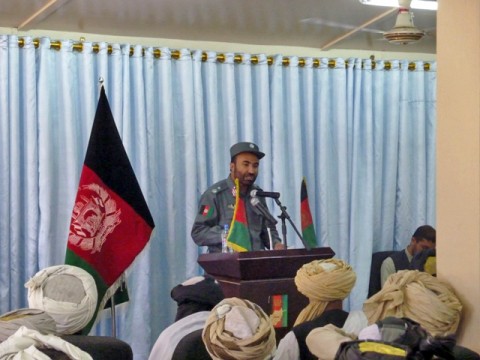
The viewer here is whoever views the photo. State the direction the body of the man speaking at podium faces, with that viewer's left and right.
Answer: facing the viewer and to the right of the viewer

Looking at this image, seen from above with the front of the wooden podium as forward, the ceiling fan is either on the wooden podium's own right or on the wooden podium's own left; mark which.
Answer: on the wooden podium's own left

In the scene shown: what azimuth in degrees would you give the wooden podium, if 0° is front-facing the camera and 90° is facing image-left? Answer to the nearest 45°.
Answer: approximately 315°

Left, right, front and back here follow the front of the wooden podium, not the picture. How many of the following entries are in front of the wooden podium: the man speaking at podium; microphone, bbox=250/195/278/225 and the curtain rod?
0

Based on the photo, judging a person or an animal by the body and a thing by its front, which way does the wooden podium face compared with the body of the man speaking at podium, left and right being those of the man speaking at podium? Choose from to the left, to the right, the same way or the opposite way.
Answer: the same way

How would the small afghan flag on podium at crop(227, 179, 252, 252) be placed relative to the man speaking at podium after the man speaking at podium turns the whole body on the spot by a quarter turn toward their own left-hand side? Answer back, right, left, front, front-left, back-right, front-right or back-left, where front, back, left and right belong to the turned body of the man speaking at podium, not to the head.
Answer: back-right

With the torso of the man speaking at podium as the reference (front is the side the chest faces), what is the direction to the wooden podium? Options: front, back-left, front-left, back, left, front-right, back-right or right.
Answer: front-right
